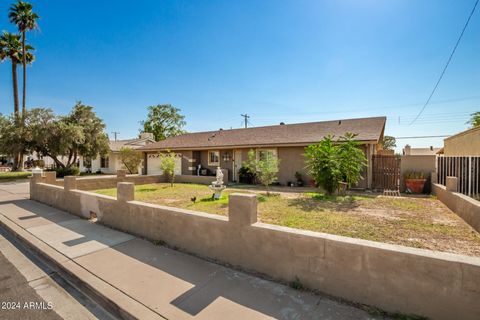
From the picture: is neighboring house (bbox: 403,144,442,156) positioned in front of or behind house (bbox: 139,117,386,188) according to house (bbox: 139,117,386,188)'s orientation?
behind

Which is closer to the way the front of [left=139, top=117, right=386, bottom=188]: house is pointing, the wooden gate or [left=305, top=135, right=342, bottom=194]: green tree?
the green tree

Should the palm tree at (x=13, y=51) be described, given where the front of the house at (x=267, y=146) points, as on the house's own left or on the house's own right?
on the house's own right

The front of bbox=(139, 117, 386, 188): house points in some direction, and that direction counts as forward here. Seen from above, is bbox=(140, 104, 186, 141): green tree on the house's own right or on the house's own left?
on the house's own right

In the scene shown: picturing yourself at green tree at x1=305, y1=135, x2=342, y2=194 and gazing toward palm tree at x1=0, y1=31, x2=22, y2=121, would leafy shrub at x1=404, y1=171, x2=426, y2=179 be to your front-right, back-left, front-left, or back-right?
back-right

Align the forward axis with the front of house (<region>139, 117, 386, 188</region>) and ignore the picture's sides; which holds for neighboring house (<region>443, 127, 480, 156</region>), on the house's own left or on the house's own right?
on the house's own left

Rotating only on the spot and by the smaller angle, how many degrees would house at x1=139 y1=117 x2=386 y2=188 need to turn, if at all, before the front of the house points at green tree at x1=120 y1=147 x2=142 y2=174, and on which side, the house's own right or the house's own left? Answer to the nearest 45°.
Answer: approximately 45° to the house's own right

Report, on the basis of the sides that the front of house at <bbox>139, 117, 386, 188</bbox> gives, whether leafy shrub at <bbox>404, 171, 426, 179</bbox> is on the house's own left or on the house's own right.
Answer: on the house's own left

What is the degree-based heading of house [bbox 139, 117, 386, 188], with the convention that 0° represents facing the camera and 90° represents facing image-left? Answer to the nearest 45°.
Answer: approximately 45°

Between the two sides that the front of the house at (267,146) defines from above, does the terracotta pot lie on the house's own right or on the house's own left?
on the house's own left

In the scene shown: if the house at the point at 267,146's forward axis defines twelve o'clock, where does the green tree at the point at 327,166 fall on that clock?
The green tree is roughly at 10 o'clock from the house.
